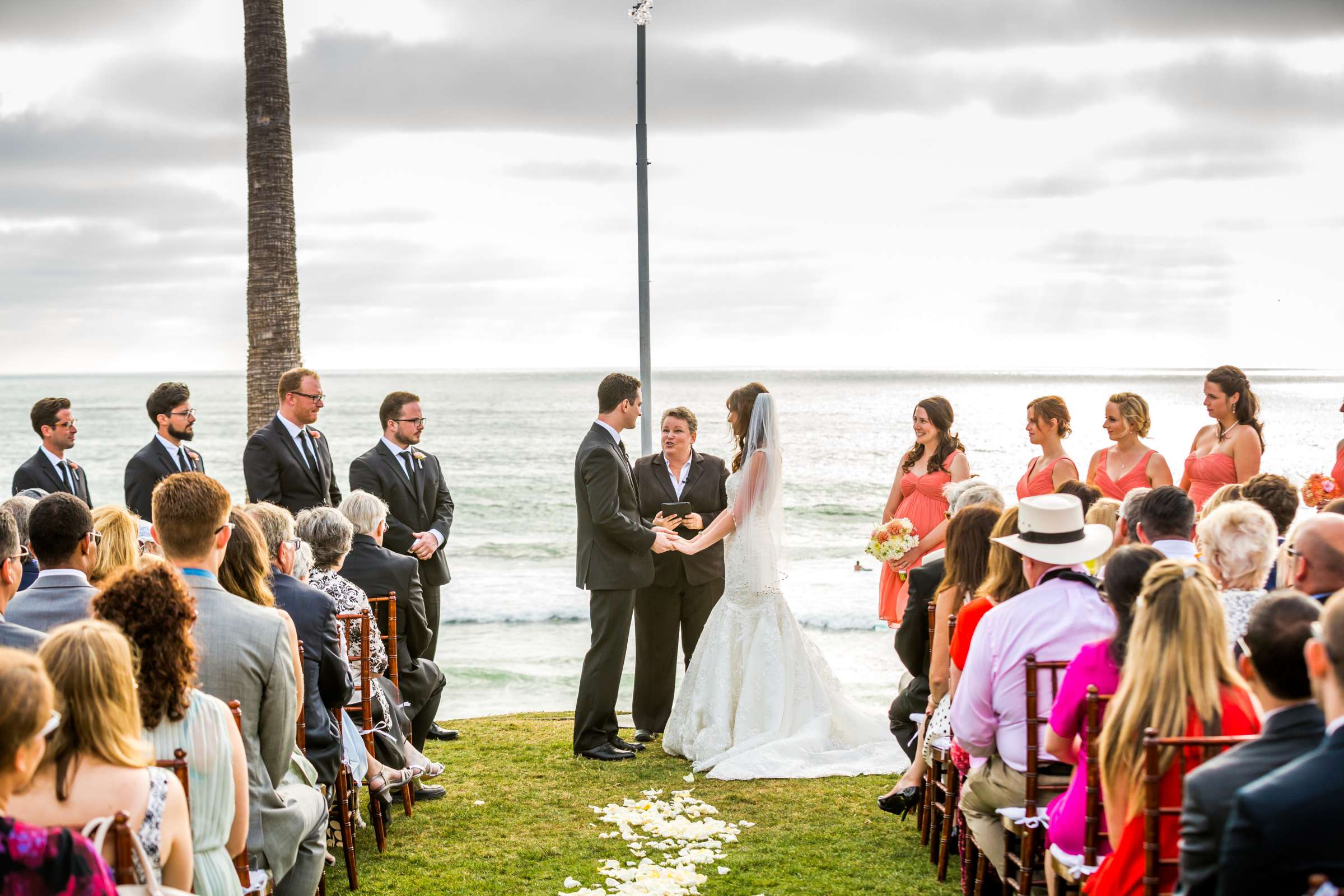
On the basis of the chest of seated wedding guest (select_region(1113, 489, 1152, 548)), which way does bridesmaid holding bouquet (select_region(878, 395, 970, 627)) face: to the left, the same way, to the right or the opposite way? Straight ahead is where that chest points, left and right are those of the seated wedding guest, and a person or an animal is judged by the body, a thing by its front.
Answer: to the left

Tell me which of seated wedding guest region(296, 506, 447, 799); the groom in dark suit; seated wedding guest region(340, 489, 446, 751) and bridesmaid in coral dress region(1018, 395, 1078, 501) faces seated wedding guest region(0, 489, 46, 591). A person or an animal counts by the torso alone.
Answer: the bridesmaid in coral dress

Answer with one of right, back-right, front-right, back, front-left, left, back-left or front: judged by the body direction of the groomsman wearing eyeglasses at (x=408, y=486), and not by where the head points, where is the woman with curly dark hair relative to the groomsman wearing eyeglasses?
front-right

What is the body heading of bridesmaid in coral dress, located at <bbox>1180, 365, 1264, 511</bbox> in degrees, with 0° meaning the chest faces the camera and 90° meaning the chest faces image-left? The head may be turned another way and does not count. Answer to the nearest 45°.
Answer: approximately 45°

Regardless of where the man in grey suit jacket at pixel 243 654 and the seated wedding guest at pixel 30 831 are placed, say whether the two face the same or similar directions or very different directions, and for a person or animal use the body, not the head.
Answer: same or similar directions

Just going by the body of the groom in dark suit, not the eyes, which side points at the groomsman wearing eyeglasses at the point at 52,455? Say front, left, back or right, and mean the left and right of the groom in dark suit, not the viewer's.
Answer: back

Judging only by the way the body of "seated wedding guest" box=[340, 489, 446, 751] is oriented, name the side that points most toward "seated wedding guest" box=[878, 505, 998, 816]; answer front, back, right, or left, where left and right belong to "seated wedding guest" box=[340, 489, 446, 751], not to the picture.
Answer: right

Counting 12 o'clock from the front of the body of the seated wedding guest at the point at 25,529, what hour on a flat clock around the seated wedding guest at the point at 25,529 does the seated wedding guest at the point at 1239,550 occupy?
the seated wedding guest at the point at 1239,550 is roughly at 3 o'clock from the seated wedding guest at the point at 25,529.

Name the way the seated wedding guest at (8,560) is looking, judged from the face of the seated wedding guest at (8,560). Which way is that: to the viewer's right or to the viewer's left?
to the viewer's right

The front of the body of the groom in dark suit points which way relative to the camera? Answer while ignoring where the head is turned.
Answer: to the viewer's right

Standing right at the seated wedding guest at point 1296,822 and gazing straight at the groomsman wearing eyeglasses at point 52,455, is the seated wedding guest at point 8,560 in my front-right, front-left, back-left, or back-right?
front-left

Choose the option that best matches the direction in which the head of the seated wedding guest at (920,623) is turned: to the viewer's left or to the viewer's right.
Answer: to the viewer's left

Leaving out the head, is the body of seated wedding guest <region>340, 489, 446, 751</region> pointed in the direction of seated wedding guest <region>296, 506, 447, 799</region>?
no

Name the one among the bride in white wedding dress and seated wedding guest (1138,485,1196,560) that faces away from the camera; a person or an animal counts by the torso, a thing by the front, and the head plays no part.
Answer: the seated wedding guest

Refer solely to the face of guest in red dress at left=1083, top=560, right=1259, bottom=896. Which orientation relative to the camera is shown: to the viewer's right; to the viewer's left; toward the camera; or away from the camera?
away from the camera

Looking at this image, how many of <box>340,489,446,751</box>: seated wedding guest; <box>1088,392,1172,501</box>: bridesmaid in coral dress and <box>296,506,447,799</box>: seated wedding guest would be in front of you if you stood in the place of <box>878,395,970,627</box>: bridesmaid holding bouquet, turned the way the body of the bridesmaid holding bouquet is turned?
2

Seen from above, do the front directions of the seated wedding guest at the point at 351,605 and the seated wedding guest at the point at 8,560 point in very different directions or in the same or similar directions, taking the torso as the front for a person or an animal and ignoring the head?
same or similar directions

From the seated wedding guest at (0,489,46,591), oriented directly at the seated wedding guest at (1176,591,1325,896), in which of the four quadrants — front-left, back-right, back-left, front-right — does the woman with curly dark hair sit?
front-right

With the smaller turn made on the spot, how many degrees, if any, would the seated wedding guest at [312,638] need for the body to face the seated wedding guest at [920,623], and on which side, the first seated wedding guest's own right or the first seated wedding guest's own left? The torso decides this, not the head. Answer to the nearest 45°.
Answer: approximately 45° to the first seated wedding guest's own right

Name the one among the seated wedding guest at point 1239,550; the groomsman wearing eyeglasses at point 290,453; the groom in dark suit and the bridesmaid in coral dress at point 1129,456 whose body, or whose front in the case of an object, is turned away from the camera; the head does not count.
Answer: the seated wedding guest

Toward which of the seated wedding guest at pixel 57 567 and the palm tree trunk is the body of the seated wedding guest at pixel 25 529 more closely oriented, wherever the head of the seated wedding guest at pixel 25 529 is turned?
the palm tree trunk
